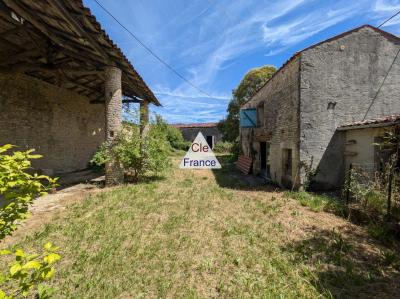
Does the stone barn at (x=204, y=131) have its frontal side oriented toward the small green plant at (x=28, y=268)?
yes

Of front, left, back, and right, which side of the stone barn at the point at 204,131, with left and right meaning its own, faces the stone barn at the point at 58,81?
front

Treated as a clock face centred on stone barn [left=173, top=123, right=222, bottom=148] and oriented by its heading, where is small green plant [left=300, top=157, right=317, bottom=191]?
The small green plant is roughly at 12 o'clock from the stone barn.

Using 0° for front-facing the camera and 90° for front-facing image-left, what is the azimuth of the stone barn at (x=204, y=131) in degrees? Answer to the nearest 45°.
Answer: approximately 0°

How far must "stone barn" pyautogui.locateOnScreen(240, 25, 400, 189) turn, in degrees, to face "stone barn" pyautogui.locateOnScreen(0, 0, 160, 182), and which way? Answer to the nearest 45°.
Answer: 0° — it already faces it

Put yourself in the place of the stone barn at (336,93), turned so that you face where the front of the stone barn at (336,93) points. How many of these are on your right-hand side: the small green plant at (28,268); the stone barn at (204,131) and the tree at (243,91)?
2

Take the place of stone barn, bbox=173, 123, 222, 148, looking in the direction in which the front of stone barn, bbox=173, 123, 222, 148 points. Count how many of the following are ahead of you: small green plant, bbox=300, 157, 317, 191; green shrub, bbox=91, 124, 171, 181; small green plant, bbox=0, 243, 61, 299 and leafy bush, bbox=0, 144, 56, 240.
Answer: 4

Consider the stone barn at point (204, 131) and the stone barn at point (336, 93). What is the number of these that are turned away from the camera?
0

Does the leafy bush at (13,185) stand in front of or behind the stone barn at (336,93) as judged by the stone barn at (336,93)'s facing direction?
in front

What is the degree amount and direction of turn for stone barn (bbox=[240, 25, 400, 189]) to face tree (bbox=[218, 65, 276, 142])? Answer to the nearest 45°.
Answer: approximately 90° to its right

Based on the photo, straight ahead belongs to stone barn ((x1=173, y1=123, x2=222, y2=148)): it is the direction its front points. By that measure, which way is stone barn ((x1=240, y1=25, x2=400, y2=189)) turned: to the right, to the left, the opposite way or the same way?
to the right

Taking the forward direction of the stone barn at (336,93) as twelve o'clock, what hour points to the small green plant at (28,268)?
The small green plant is roughly at 11 o'clock from the stone barn.

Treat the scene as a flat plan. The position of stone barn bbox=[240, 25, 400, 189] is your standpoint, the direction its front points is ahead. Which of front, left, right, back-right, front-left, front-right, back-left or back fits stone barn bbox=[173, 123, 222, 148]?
right

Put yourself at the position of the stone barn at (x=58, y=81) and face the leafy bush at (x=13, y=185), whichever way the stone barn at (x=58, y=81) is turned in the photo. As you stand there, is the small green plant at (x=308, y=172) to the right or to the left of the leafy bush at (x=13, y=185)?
left

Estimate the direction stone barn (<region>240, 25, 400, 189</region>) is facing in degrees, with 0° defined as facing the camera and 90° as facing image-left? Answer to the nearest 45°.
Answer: approximately 45°

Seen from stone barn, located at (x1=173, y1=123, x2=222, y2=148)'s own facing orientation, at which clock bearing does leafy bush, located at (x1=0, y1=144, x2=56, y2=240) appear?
The leafy bush is roughly at 12 o'clock from the stone barn.
